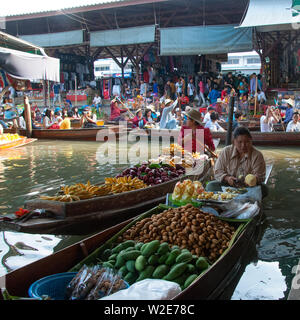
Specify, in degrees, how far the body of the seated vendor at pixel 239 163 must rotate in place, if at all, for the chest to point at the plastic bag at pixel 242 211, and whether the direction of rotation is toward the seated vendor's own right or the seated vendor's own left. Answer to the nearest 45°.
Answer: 0° — they already face it

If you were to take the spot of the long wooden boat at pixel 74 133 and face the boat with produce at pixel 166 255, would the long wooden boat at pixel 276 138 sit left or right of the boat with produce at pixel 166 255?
left

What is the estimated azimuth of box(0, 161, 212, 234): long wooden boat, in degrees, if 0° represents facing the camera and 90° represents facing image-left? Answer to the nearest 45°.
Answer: approximately 45°

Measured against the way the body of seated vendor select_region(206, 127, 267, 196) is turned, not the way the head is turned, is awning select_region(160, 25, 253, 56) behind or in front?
behind

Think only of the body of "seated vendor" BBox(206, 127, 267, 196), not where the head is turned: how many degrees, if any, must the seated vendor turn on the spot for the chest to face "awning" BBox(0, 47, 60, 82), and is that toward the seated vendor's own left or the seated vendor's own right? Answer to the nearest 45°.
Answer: approximately 135° to the seated vendor's own right

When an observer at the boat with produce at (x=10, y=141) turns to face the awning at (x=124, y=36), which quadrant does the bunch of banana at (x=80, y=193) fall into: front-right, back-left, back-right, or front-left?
back-right

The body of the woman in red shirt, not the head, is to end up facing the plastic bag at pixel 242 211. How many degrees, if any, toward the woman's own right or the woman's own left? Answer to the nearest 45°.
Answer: approximately 45° to the woman's own left

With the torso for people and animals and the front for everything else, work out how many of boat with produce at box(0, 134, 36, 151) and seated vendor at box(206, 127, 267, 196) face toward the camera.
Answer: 1
